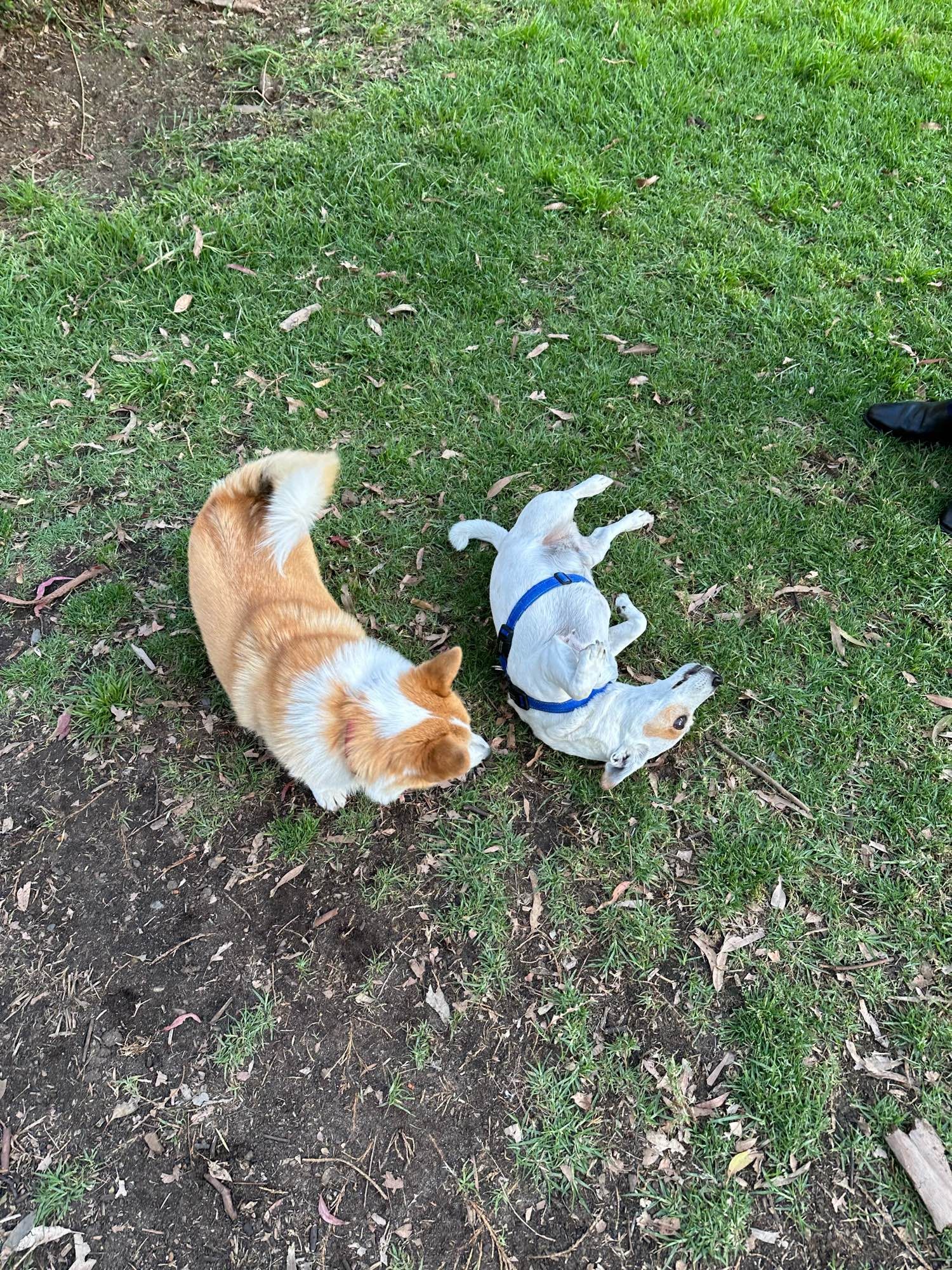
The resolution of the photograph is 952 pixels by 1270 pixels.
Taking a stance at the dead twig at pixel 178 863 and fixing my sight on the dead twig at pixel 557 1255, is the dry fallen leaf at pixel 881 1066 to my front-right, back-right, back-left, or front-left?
front-left

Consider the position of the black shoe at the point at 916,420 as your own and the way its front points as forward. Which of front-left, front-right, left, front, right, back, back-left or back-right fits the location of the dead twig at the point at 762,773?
left

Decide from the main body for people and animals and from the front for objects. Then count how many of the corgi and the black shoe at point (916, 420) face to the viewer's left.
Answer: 1

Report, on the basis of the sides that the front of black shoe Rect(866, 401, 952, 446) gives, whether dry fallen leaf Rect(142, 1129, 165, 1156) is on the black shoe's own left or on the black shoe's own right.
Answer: on the black shoe's own left

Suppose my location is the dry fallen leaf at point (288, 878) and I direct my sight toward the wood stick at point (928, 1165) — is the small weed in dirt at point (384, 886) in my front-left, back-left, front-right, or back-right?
front-left

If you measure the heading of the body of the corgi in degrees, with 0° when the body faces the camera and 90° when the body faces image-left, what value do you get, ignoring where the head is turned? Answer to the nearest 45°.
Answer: approximately 315°

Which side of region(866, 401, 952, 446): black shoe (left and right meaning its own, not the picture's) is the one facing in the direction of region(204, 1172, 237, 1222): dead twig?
left

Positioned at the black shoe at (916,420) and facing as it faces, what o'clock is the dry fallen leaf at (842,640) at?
The dry fallen leaf is roughly at 9 o'clock from the black shoe.

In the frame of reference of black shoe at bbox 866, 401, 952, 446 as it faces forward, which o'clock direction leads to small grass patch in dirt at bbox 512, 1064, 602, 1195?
The small grass patch in dirt is roughly at 9 o'clock from the black shoe.

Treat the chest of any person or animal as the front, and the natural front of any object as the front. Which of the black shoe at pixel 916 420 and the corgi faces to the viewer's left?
the black shoe

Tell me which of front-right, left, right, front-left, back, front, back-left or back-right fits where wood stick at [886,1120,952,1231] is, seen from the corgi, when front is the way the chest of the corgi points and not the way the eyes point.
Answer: front

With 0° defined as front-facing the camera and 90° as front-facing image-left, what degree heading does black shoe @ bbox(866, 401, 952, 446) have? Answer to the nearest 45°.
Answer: approximately 90°

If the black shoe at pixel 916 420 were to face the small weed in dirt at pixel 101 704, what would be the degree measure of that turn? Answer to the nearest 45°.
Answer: approximately 45° to its left

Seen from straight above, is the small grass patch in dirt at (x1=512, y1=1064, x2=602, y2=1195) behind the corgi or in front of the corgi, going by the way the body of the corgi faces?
in front

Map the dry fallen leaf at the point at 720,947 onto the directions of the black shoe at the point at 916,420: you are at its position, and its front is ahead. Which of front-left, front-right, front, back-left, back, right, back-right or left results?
left
